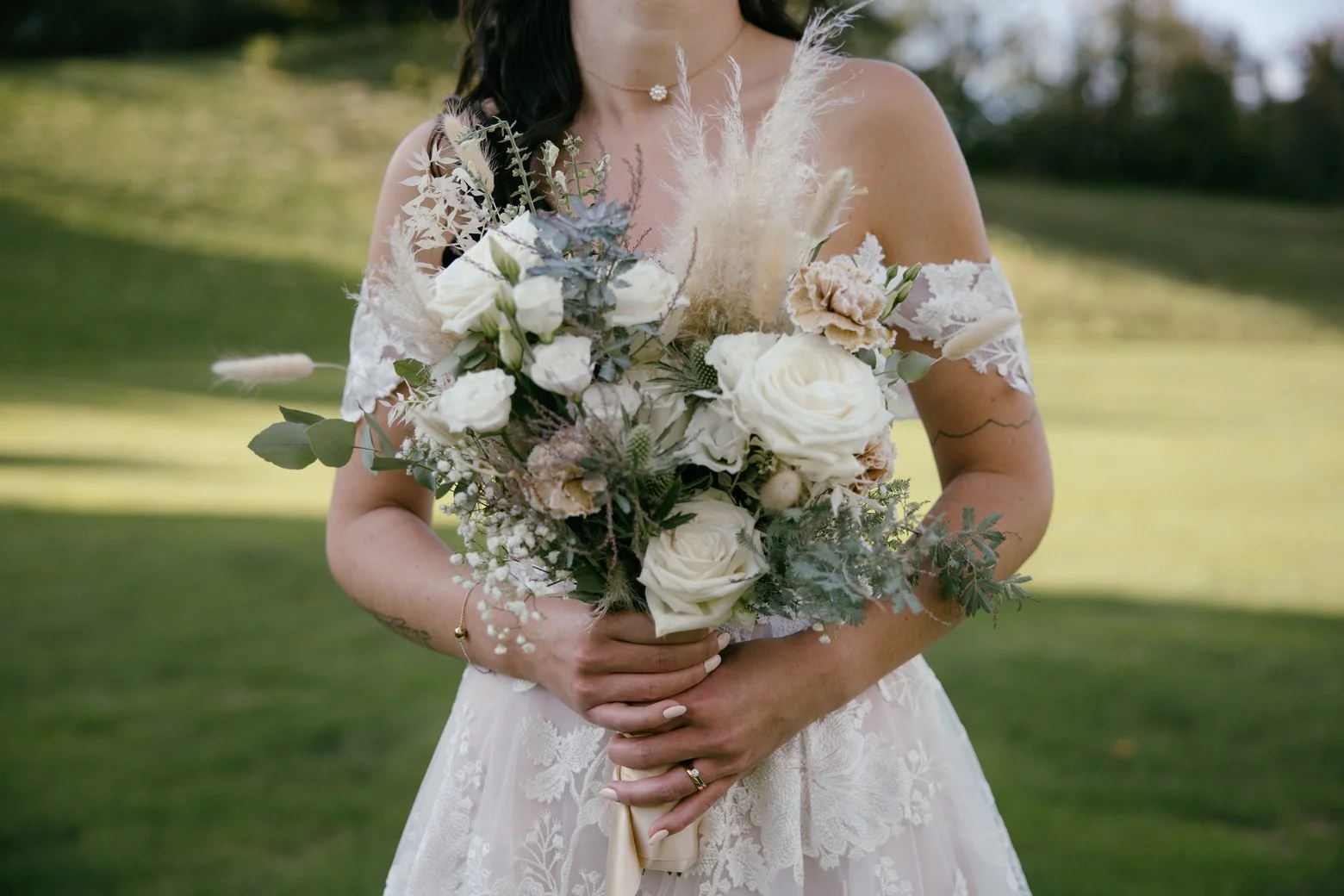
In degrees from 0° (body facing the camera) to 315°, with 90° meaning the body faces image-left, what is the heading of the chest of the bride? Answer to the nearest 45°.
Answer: approximately 0°
